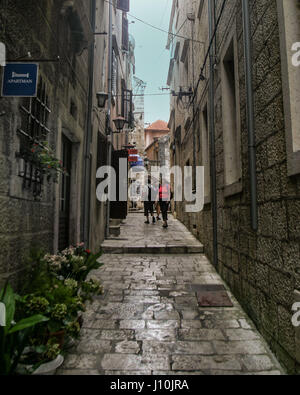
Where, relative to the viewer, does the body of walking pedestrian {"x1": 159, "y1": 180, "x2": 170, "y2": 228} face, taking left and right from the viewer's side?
facing away from the viewer

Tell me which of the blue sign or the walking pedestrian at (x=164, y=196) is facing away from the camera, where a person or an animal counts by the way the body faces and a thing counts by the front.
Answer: the walking pedestrian

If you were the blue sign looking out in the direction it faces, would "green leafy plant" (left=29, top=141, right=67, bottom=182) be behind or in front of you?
behind

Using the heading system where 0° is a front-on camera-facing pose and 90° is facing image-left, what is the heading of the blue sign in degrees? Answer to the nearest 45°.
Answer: approximately 0°

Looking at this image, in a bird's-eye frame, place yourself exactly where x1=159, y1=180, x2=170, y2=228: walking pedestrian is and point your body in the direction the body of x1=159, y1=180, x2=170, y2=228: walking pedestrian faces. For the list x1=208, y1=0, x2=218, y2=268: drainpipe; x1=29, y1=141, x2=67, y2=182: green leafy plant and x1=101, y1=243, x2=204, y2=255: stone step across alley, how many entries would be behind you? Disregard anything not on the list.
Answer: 3

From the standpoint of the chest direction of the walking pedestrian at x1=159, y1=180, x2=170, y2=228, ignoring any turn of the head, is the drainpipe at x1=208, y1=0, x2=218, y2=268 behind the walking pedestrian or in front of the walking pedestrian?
behind

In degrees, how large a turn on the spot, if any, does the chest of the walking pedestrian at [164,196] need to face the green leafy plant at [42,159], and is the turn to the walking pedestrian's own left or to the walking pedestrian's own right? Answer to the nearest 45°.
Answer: approximately 180°

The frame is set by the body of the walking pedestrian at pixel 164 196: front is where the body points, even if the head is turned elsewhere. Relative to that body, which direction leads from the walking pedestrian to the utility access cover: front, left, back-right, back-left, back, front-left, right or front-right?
back

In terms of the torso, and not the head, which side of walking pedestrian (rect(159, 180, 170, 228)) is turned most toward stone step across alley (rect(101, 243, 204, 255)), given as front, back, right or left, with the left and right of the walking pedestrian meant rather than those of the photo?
back

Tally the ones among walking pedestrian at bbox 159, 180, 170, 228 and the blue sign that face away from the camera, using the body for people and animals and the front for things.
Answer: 1
